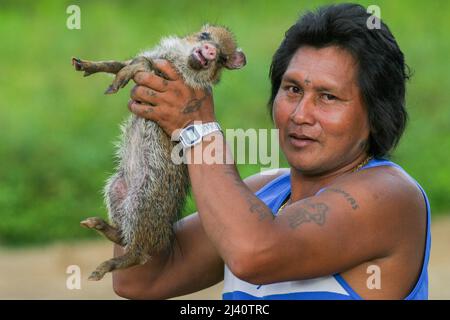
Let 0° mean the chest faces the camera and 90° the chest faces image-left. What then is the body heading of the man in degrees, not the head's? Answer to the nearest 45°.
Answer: approximately 45°
